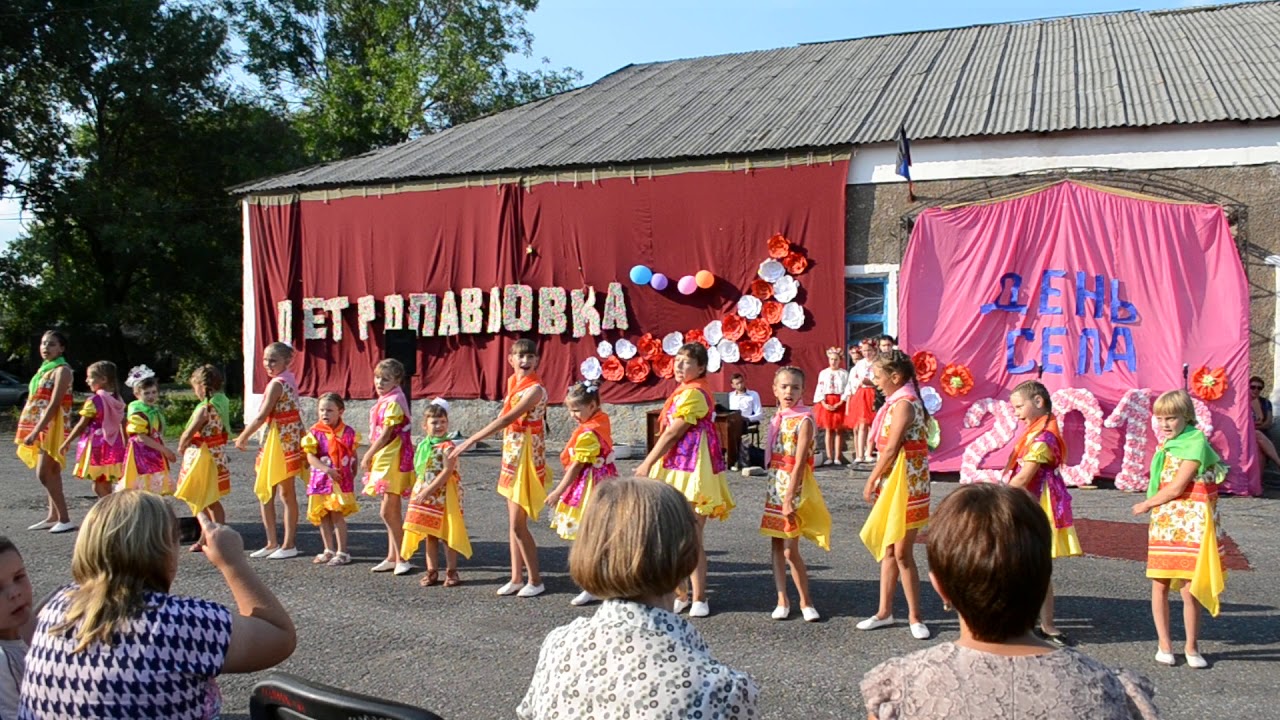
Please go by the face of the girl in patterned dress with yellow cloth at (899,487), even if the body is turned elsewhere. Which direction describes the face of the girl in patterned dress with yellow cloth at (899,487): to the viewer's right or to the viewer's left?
to the viewer's left

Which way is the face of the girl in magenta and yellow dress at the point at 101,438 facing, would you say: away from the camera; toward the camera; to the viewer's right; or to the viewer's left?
to the viewer's left

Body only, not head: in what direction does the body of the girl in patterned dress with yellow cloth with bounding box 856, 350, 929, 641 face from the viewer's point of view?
to the viewer's left

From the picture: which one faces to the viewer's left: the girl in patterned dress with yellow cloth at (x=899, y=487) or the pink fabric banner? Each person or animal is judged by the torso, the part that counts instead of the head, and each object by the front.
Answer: the girl in patterned dress with yellow cloth

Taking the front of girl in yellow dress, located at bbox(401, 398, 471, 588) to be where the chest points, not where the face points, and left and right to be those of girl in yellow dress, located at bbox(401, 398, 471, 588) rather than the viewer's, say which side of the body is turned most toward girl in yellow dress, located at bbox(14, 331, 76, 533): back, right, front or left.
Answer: right

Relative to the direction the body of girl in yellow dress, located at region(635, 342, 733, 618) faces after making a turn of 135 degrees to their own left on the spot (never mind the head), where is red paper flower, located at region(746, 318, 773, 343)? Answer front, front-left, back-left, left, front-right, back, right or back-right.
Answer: left

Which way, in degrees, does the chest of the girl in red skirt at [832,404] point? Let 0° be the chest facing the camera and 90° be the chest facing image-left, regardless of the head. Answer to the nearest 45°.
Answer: approximately 0°

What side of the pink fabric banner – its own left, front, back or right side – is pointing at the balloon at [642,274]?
right

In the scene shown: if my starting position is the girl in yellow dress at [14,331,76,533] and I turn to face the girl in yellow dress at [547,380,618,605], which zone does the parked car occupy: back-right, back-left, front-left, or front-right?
back-left

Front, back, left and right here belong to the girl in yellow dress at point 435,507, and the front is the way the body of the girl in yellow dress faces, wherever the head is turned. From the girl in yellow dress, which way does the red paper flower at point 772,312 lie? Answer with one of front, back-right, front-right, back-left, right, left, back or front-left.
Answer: back

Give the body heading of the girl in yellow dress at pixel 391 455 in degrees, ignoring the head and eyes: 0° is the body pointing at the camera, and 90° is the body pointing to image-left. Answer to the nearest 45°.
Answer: approximately 45°

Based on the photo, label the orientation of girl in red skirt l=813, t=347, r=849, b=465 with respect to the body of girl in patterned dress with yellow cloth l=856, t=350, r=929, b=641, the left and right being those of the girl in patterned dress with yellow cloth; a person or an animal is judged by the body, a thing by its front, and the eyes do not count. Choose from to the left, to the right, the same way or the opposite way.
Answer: to the left

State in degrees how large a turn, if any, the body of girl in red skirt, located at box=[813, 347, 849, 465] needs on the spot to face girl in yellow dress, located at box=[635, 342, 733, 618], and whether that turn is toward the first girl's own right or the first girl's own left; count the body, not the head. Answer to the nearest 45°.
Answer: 0° — they already face them

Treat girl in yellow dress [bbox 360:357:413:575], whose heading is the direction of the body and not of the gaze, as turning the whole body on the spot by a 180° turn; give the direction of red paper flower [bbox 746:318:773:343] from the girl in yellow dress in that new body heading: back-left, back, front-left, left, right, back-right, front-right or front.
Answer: front
